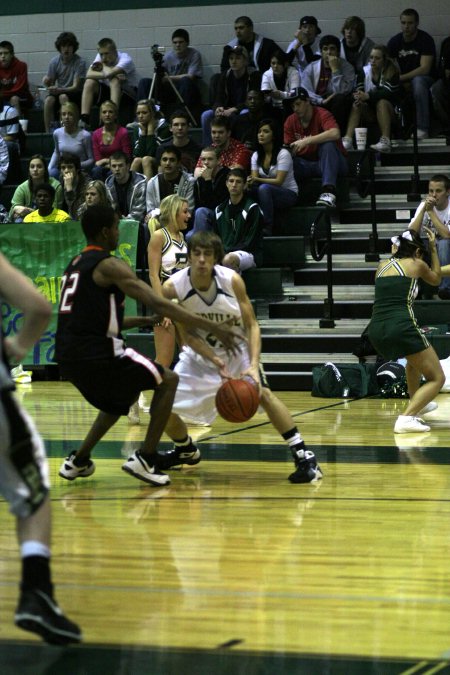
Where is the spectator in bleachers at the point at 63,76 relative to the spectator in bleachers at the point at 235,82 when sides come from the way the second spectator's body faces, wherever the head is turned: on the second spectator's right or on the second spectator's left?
on the second spectator's right

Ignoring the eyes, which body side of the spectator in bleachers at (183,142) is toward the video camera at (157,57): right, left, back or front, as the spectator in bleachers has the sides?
back

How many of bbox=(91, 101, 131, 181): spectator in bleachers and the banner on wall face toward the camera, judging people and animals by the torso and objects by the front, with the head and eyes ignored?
2

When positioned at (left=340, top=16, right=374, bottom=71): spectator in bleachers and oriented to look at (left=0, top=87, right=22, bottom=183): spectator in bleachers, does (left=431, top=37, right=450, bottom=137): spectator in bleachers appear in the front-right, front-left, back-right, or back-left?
back-left

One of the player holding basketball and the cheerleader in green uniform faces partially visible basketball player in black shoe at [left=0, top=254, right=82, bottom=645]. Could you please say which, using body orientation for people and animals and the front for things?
the player holding basketball

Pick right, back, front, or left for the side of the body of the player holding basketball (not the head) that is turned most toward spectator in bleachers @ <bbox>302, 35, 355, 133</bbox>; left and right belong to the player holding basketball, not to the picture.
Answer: back

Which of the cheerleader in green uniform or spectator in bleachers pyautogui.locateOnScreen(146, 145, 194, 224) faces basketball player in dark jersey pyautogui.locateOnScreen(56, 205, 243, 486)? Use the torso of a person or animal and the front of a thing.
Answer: the spectator in bleachers
